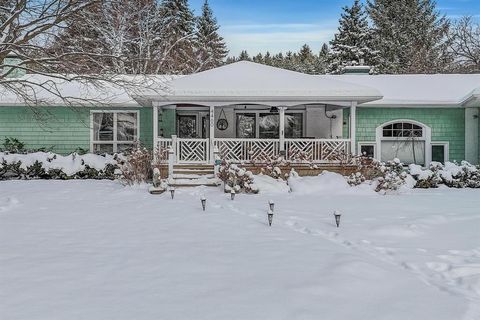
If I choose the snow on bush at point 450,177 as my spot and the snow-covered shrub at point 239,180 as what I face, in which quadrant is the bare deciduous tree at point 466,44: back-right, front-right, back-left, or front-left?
back-right

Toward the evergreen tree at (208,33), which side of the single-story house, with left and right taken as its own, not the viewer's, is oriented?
back

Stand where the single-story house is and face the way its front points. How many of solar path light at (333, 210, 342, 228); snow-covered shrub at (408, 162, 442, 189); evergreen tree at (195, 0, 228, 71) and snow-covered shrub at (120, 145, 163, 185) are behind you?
1

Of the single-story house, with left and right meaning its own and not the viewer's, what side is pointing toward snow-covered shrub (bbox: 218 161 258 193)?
front

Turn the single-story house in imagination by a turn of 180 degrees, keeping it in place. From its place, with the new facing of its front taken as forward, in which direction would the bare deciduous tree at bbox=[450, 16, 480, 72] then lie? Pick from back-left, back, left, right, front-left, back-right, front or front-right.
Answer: front-right

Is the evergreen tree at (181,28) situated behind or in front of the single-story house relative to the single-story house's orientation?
behind

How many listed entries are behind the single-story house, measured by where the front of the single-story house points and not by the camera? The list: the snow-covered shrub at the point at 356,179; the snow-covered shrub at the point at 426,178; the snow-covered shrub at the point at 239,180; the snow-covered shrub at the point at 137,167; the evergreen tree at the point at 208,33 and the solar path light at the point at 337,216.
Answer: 1

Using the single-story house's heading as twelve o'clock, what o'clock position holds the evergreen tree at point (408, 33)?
The evergreen tree is roughly at 7 o'clock from the single-story house.

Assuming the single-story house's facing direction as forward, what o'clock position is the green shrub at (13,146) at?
The green shrub is roughly at 3 o'clock from the single-story house.

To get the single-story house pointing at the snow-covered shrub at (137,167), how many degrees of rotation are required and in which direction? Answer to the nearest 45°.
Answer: approximately 45° to its right

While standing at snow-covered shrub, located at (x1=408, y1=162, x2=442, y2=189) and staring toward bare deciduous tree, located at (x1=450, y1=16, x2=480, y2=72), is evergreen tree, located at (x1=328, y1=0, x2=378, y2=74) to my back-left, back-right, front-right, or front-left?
front-left

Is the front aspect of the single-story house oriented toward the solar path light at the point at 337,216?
yes

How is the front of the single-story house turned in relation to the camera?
facing the viewer

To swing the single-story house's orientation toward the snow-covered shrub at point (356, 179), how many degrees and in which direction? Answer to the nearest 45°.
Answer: approximately 45° to its left

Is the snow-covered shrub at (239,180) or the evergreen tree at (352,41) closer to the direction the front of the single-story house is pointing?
the snow-covered shrub
